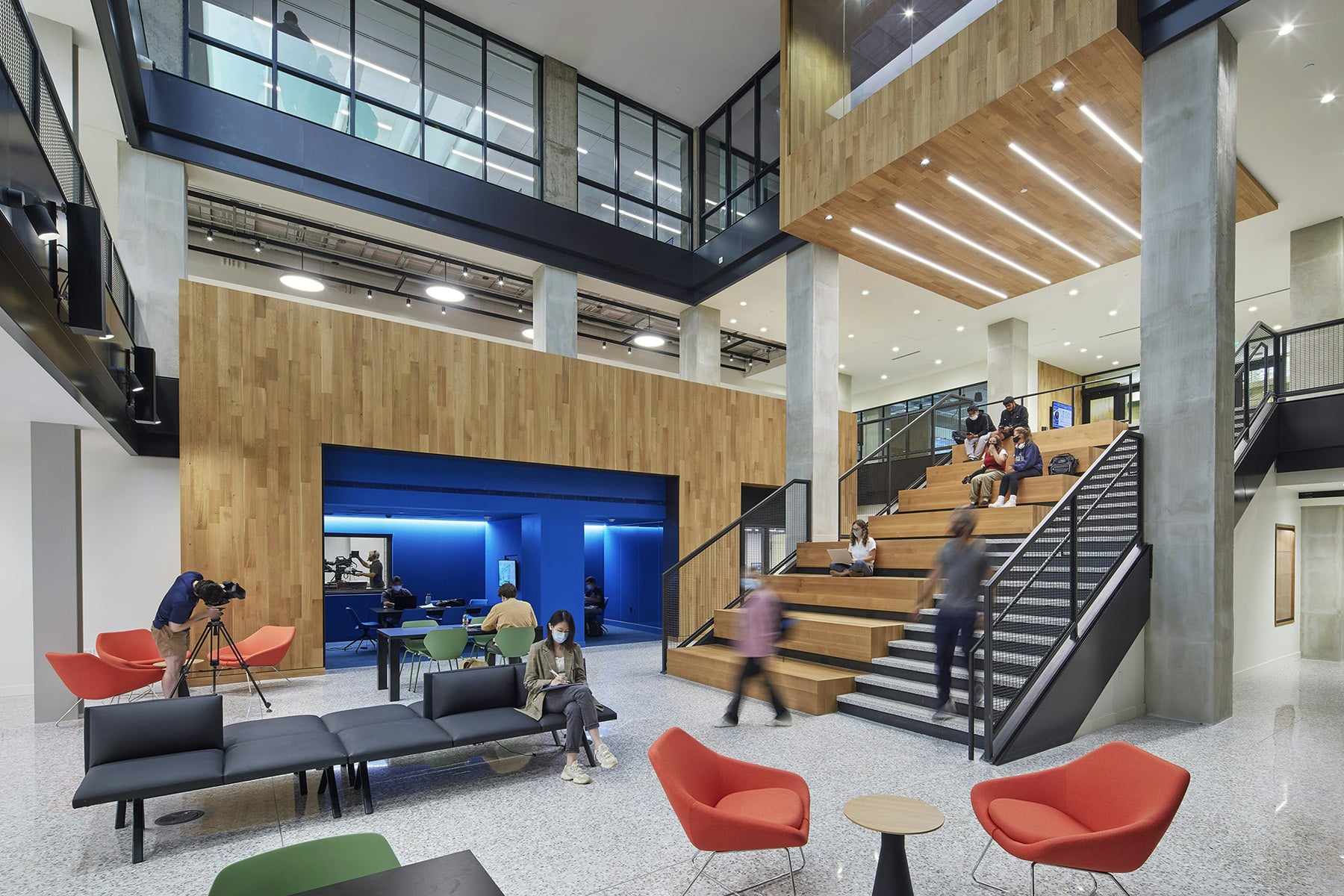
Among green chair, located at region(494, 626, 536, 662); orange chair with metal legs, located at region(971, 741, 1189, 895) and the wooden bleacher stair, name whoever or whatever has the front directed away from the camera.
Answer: the green chair

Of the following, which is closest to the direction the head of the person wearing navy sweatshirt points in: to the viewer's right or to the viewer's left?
to the viewer's left

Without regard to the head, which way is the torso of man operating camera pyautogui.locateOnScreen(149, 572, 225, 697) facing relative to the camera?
to the viewer's right

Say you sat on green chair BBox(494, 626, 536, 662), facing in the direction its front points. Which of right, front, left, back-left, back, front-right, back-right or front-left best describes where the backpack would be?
right

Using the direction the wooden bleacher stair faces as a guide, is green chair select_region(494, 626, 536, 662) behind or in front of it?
in front

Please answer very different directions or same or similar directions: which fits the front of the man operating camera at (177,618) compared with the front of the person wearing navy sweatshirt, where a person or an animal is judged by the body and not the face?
very different directions

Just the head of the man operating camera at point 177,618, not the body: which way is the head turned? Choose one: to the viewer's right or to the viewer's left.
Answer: to the viewer's right

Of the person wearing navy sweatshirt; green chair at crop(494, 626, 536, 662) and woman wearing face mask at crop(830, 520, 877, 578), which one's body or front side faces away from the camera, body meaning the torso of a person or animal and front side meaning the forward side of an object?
the green chair

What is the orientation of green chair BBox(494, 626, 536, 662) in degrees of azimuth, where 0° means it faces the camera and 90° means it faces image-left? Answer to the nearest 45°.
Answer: approximately 180°

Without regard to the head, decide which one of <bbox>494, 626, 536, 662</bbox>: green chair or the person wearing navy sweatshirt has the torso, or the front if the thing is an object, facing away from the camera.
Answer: the green chair

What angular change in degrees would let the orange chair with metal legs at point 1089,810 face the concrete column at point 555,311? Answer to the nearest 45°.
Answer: approximately 90° to its right

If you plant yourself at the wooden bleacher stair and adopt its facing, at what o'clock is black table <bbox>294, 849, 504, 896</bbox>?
The black table is roughly at 11 o'clock from the wooden bleacher stair.

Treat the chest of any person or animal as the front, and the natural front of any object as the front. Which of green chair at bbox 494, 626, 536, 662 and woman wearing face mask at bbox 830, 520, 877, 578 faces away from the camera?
the green chair

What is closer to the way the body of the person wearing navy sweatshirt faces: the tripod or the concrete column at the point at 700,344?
the tripod

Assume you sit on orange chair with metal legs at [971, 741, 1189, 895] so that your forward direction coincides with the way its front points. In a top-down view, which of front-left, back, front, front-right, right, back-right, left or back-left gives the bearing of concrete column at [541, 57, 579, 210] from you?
right
